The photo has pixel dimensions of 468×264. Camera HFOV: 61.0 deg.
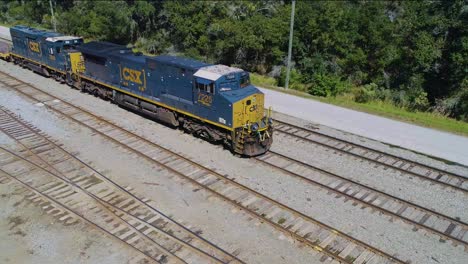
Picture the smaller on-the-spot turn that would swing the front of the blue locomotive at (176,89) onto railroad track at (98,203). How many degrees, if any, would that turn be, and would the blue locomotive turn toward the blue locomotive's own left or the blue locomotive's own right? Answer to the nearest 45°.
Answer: approximately 90° to the blue locomotive's own right

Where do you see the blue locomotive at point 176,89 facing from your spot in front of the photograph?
facing the viewer and to the right of the viewer
